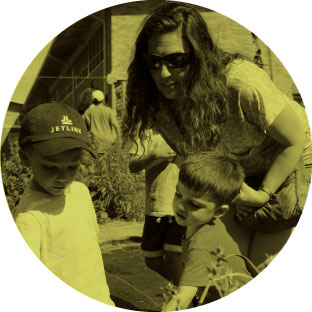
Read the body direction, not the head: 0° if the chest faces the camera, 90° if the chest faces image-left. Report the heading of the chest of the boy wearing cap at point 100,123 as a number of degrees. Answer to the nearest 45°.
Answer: approximately 180°

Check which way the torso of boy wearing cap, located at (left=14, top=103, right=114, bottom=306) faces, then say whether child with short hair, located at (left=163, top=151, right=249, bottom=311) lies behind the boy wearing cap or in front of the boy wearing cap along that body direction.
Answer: in front

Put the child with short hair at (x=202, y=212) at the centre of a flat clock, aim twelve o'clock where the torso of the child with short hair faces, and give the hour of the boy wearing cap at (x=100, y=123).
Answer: The boy wearing cap is roughly at 2 o'clock from the child with short hair.

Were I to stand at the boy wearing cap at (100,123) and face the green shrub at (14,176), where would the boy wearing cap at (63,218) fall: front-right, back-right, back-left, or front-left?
front-left

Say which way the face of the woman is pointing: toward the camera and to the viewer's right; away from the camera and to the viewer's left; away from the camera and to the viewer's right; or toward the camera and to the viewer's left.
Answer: toward the camera and to the viewer's left

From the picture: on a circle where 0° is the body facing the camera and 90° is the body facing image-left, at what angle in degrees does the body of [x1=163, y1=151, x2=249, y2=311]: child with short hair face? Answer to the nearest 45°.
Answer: approximately 45°

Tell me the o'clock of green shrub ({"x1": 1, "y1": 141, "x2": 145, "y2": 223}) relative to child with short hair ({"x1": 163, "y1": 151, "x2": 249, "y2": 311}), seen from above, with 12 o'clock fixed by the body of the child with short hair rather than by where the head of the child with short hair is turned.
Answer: The green shrub is roughly at 2 o'clock from the child with short hair.

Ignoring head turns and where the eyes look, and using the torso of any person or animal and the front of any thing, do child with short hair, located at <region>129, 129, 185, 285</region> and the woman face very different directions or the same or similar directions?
same or similar directions

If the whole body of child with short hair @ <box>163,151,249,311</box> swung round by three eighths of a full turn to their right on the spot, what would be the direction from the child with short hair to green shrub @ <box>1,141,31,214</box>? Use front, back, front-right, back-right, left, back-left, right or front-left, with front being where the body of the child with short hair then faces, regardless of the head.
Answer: left

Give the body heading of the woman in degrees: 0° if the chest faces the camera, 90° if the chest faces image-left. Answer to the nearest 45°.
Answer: approximately 45°

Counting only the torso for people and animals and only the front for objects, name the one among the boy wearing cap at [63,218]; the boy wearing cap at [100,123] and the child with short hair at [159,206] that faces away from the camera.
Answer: the boy wearing cap at [100,123]

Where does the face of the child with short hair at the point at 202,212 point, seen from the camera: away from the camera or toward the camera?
toward the camera

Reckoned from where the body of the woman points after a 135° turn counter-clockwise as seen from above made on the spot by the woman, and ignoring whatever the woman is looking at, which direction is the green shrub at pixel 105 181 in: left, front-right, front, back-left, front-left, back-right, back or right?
back

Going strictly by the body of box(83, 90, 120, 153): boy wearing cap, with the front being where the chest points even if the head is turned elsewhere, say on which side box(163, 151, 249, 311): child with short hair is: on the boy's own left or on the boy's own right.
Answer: on the boy's own right
